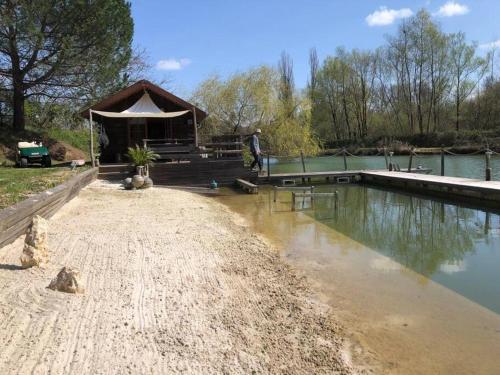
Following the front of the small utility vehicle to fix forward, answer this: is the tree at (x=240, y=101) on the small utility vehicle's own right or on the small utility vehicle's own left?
on the small utility vehicle's own left

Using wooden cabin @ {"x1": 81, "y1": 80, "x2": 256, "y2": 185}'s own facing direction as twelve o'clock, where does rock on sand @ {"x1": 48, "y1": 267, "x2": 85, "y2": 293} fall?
The rock on sand is roughly at 12 o'clock from the wooden cabin.

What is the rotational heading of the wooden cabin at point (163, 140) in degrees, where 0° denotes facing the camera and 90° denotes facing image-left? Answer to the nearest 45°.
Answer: approximately 0°

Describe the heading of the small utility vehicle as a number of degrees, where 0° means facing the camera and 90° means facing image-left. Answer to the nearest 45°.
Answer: approximately 315°
